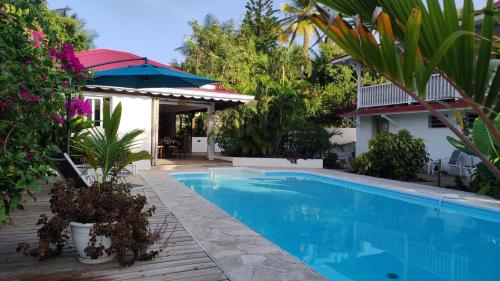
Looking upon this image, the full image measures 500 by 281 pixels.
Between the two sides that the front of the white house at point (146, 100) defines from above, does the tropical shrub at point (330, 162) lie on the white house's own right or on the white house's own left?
on the white house's own left

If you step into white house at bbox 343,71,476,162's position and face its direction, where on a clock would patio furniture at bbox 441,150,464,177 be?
The patio furniture is roughly at 9 o'clock from the white house.

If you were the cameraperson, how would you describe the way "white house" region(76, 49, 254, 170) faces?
facing the viewer and to the right of the viewer

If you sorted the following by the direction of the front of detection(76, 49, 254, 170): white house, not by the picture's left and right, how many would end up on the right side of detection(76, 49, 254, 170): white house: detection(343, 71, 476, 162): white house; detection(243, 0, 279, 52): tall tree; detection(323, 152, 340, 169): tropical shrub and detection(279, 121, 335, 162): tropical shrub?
0

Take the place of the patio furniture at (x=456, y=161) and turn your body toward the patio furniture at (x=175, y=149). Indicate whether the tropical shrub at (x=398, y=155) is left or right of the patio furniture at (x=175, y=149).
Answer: left

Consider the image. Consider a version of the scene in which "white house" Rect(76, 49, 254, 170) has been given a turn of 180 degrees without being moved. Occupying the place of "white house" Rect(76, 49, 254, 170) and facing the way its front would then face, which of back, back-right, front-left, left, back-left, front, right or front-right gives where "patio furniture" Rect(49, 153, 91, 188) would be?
back-left

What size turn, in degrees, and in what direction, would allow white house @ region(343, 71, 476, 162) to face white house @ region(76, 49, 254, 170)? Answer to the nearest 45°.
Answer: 0° — it already faces it

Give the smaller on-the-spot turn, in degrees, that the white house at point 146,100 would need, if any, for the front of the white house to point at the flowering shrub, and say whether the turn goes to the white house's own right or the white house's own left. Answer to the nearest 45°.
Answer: approximately 45° to the white house's own right

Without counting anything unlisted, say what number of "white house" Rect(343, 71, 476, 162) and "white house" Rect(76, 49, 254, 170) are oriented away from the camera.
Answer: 0

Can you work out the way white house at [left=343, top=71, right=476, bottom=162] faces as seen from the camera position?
facing the viewer and to the left of the viewer

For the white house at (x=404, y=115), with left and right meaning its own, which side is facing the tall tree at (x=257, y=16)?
right

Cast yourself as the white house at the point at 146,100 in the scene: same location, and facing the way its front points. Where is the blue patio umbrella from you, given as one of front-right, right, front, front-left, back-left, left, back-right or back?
front-right

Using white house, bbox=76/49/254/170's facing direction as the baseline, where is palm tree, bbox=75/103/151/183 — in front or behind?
in front

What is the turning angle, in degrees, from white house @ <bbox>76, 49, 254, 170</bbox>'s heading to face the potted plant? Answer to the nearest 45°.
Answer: approximately 45° to its right

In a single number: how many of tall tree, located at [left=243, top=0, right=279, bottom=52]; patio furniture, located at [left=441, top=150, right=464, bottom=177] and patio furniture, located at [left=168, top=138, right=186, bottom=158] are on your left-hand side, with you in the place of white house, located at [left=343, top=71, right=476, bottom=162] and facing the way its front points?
1

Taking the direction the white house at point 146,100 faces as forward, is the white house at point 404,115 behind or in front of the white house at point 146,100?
in front
